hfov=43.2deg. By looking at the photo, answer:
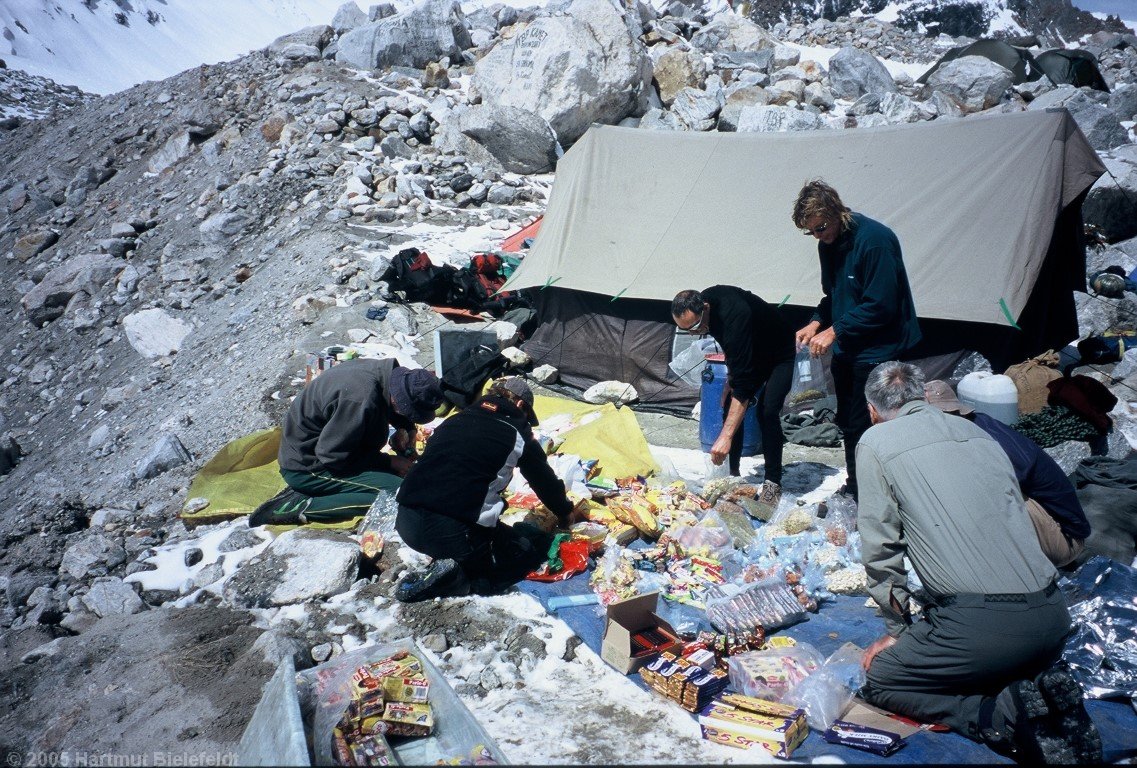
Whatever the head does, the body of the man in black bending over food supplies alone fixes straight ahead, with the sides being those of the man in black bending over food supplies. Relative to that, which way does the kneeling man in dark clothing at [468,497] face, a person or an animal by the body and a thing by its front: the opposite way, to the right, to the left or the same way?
the opposite way

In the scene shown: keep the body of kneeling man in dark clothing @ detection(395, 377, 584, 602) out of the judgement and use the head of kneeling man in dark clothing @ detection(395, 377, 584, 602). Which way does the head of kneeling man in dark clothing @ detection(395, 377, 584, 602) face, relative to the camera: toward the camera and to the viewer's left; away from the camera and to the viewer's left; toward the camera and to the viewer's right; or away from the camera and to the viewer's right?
away from the camera and to the viewer's right

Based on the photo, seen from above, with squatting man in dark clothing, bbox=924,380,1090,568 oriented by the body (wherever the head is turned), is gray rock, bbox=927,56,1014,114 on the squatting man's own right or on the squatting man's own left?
on the squatting man's own right

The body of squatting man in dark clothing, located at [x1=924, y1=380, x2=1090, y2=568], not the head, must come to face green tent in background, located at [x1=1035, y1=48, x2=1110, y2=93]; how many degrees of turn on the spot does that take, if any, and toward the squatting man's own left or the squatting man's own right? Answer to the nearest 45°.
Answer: approximately 90° to the squatting man's own right

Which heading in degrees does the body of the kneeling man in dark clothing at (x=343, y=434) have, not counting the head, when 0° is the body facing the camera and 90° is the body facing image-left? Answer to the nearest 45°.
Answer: approximately 270°

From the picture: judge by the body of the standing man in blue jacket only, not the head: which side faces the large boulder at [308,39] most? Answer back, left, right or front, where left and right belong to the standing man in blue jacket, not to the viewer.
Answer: right

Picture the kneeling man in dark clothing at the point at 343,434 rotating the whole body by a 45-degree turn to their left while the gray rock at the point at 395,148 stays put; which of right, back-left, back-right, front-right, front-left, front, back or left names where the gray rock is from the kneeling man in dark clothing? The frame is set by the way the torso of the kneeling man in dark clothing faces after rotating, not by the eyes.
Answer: front-left

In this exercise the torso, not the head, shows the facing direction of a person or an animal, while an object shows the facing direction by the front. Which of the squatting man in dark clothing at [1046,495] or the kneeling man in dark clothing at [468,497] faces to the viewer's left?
the squatting man in dark clothing at [1046,495]

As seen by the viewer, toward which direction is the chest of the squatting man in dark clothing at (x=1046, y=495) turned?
to the viewer's left

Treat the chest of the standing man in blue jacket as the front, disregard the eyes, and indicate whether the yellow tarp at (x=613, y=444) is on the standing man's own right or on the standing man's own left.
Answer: on the standing man's own right

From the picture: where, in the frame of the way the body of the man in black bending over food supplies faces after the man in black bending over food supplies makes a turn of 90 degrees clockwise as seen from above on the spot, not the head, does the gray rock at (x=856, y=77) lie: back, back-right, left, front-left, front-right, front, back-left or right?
front-right

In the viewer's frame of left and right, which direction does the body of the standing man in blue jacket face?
facing the viewer and to the left of the viewer
